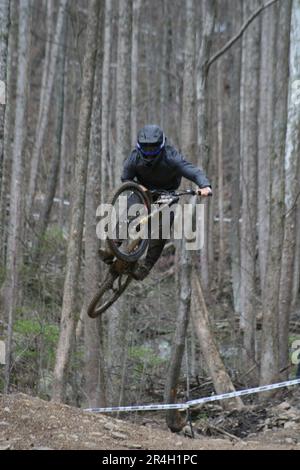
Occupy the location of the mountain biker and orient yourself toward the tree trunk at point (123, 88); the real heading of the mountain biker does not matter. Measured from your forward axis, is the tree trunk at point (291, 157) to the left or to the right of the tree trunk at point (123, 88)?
right

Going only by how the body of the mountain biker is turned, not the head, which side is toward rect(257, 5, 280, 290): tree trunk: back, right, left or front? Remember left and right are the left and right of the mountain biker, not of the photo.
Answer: back

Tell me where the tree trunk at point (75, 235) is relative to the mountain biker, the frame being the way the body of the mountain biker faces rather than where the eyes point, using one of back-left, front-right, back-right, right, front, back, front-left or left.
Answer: back-right

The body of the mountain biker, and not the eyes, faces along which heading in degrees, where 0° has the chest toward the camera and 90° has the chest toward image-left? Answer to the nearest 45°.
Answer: approximately 0°

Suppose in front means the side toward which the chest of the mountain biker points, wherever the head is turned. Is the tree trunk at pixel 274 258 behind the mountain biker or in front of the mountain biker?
behind

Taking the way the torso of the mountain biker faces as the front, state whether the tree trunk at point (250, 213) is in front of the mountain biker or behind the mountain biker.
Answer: behind

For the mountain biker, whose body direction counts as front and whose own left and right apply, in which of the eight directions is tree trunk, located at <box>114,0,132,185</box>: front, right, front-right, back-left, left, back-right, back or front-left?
back

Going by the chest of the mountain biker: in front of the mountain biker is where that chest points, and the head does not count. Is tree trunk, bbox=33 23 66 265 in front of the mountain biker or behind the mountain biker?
behind

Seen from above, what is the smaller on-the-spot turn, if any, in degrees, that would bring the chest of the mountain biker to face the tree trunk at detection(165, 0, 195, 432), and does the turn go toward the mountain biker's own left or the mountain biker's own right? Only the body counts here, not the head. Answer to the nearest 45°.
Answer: approximately 180°

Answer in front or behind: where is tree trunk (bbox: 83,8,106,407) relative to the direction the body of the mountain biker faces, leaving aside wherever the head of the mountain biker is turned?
behind
